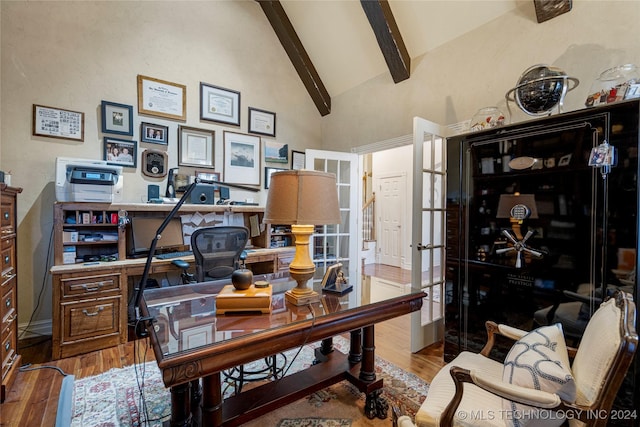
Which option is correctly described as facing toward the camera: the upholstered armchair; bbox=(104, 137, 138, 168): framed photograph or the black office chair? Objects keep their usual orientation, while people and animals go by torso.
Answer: the framed photograph

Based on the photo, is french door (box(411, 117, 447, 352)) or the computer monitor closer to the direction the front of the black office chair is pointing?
the computer monitor

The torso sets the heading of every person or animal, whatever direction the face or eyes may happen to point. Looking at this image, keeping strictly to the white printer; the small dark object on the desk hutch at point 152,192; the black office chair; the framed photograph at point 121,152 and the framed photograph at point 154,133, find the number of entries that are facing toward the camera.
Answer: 4

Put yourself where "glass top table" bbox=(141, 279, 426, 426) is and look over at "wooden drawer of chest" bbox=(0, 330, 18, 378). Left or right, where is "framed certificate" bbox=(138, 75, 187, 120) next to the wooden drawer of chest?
right

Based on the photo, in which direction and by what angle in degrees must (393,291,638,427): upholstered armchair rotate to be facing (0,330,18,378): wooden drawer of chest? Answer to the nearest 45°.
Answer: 0° — it already faces it

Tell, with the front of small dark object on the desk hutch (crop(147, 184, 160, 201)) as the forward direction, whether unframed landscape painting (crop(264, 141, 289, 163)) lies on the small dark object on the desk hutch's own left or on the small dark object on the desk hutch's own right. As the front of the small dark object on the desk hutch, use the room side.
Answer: on the small dark object on the desk hutch's own left

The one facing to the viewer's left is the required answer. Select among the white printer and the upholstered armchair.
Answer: the upholstered armchair

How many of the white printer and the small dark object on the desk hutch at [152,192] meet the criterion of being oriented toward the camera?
2

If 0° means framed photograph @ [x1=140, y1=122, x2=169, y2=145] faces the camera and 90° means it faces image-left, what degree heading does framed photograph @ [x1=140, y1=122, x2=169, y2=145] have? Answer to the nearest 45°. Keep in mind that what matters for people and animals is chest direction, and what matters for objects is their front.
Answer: approximately 0°

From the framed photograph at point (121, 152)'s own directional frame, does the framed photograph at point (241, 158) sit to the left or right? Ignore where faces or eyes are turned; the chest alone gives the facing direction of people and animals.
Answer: on its left

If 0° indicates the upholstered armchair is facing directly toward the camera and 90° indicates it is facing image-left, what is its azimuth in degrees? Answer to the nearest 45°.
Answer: approximately 90°

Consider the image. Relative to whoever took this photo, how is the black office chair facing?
facing away from the viewer and to the left of the viewer
